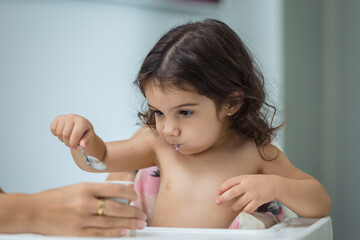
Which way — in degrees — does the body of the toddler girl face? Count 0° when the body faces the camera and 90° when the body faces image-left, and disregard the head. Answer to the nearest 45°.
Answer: approximately 45°

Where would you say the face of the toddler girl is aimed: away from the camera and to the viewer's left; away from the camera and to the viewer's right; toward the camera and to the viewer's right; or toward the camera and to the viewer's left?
toward the camera and to the viewer's left
